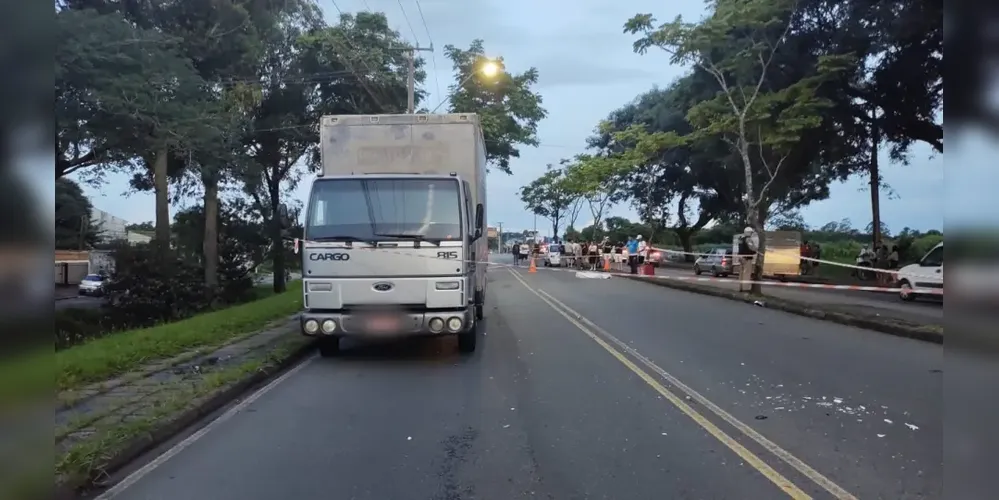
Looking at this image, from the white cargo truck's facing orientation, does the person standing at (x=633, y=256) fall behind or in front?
behind

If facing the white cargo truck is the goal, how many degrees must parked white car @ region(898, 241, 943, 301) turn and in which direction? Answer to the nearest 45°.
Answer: approximately 45° to its left

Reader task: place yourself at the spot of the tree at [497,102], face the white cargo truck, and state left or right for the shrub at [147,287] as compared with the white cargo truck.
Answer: right

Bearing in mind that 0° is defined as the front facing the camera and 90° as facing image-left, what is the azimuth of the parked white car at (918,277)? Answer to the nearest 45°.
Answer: approximately 90°

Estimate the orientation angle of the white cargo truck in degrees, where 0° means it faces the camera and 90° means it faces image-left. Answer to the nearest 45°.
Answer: approximately 0°

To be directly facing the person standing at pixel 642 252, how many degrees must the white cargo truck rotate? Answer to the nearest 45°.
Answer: approximately 135° to its left

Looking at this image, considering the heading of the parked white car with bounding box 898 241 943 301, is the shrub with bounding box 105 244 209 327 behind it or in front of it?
in front

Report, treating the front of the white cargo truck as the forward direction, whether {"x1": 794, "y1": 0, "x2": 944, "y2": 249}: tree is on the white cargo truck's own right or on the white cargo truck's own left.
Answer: on the white cargo truck's own left

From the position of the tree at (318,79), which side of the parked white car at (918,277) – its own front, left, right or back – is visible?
front

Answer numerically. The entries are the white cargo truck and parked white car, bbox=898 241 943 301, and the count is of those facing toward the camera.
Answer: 1

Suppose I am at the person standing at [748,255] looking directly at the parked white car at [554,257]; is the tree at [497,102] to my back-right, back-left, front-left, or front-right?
front-left

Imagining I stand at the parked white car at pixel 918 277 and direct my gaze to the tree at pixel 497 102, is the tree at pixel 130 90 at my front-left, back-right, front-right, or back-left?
front-left
